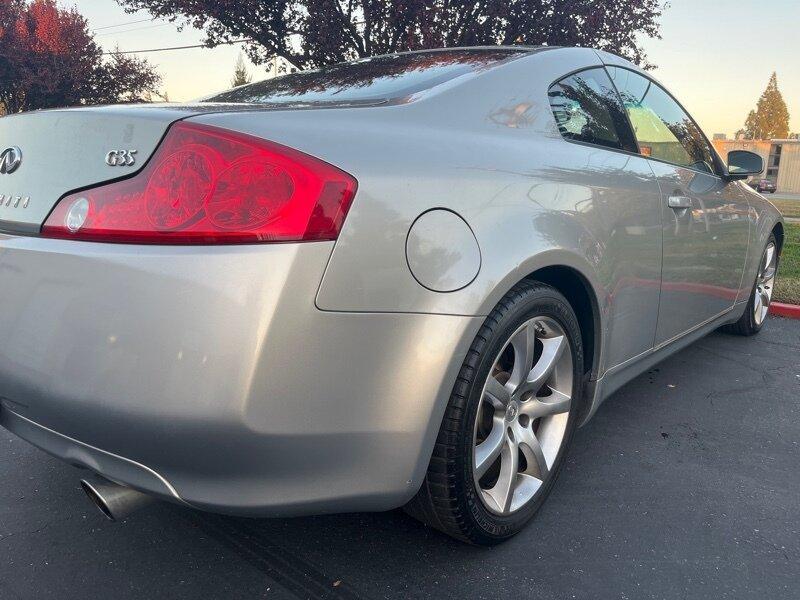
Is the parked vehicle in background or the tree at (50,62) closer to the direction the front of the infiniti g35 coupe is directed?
the parked vehicle in background

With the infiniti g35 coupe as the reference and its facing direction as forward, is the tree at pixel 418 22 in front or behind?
in front

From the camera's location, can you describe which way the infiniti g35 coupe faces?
facing away from the viewer and to the right of the viewer

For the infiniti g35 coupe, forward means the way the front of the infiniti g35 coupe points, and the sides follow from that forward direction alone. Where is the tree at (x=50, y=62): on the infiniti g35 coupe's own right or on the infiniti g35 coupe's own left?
on the infiniti g35 coupe's own left

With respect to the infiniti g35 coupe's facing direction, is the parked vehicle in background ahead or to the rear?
ahead

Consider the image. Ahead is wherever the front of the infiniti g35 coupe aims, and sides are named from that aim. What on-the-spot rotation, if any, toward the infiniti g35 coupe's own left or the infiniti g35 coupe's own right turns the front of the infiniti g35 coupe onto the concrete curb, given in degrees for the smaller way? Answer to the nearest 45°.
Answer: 0° — it already faces it

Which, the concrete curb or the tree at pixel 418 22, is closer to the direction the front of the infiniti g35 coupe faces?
the concrete curb
